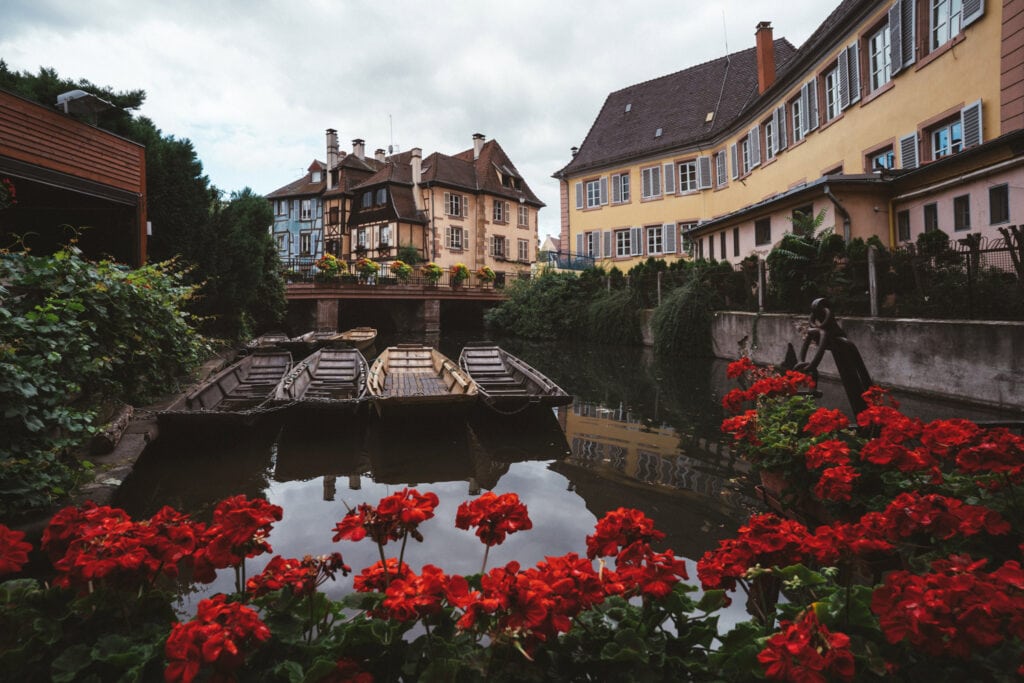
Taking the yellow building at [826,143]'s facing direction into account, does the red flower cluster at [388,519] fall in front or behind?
in front

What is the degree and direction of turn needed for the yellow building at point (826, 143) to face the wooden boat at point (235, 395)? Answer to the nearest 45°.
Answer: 0° — it already faces it

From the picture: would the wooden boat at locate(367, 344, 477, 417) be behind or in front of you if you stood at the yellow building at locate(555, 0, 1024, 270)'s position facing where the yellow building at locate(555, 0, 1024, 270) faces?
in front

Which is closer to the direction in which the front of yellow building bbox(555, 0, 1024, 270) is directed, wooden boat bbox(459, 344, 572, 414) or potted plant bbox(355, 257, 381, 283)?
the wooden boat

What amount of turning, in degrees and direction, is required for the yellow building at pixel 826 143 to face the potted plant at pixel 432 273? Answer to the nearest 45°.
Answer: approximately 90° to its right

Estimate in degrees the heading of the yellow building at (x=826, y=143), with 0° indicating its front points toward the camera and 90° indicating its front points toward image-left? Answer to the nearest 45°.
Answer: approximately 45°

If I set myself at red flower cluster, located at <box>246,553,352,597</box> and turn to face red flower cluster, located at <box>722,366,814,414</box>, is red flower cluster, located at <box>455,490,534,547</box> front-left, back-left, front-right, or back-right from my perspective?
front-right

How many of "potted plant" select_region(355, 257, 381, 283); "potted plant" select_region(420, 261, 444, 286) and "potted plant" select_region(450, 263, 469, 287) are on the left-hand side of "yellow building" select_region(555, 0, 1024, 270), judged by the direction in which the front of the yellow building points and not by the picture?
0

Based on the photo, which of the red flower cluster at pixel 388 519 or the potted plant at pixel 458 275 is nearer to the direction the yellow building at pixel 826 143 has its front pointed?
the red flower cluster

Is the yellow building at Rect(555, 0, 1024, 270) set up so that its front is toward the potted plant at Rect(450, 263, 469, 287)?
no

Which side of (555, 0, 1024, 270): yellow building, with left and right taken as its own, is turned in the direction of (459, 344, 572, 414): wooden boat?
front

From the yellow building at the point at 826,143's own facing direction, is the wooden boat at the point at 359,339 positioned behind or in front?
in front

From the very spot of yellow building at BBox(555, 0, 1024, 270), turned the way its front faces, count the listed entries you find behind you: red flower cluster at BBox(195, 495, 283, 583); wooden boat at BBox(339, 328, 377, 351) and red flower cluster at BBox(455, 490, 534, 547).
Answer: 0
